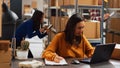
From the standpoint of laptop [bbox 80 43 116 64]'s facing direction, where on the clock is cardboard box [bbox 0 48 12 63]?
The cardboard box is roughly at 10 o'clock from the laptop.

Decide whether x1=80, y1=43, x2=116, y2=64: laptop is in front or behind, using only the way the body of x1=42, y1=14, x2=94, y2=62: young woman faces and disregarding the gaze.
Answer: in front

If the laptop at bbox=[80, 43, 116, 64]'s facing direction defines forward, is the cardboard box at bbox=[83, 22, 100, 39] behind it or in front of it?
in front

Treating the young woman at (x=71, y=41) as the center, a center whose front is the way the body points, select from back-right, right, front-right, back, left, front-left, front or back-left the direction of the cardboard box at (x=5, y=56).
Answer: right

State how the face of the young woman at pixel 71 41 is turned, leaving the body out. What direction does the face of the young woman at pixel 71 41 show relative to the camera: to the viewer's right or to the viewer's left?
to the viewer's right

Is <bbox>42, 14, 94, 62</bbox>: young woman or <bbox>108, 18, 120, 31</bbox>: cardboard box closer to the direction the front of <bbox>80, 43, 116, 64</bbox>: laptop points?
the young woman

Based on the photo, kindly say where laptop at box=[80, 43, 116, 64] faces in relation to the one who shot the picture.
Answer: facing away from the viewer and to the left of the viewer

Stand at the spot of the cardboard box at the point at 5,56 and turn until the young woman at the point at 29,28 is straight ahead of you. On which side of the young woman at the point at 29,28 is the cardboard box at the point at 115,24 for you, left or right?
right

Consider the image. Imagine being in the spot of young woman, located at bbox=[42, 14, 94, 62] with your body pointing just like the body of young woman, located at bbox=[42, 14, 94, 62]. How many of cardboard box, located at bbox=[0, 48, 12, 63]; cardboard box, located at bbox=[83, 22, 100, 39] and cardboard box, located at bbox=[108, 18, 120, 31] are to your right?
1

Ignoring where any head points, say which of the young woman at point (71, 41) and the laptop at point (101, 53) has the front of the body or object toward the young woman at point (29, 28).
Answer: the laptop

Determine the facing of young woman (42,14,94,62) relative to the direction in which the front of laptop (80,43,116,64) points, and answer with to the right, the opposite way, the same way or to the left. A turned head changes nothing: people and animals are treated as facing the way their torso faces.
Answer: the opposite way

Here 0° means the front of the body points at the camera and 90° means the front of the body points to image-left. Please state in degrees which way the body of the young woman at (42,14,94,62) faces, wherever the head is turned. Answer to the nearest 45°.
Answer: approximately 315°

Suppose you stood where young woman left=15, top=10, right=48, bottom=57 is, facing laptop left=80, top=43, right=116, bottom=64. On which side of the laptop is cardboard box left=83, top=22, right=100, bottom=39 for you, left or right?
left

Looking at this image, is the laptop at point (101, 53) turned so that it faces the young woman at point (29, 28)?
yes
